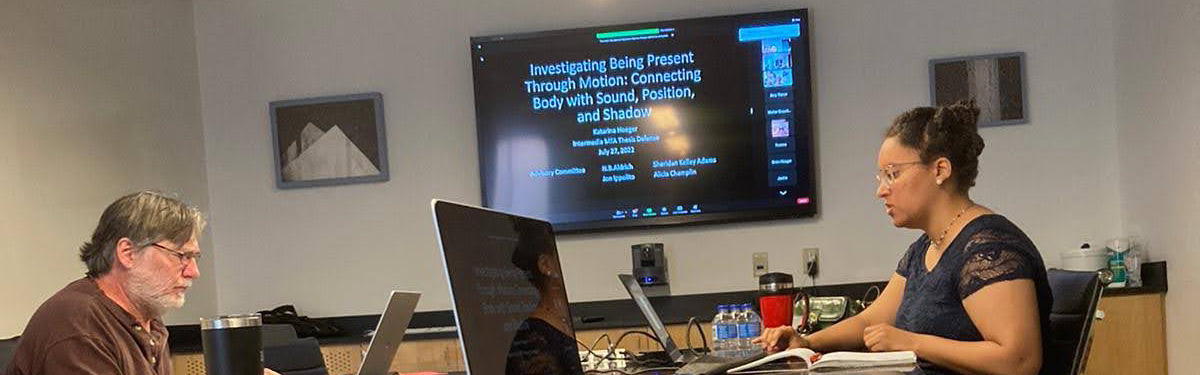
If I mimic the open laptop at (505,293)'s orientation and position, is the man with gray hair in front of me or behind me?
behind

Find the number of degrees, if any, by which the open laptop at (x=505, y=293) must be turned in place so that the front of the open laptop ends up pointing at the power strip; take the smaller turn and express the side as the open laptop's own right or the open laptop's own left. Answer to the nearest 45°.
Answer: approximately 135° to the open laptop's own left

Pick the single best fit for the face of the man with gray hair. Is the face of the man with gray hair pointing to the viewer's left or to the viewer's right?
to the viewer's right

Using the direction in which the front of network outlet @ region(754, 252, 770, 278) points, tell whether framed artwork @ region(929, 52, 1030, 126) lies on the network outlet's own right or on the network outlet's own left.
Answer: on the network outlet's own left

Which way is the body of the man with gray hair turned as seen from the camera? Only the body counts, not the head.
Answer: to the viewer's right

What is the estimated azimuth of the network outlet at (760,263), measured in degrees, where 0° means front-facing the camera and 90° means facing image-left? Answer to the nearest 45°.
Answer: approximately 0°

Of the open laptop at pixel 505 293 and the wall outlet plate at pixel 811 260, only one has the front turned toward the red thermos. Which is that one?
the wall outlet plate

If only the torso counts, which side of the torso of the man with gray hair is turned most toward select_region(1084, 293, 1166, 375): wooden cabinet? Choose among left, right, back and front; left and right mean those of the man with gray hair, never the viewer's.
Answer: front
